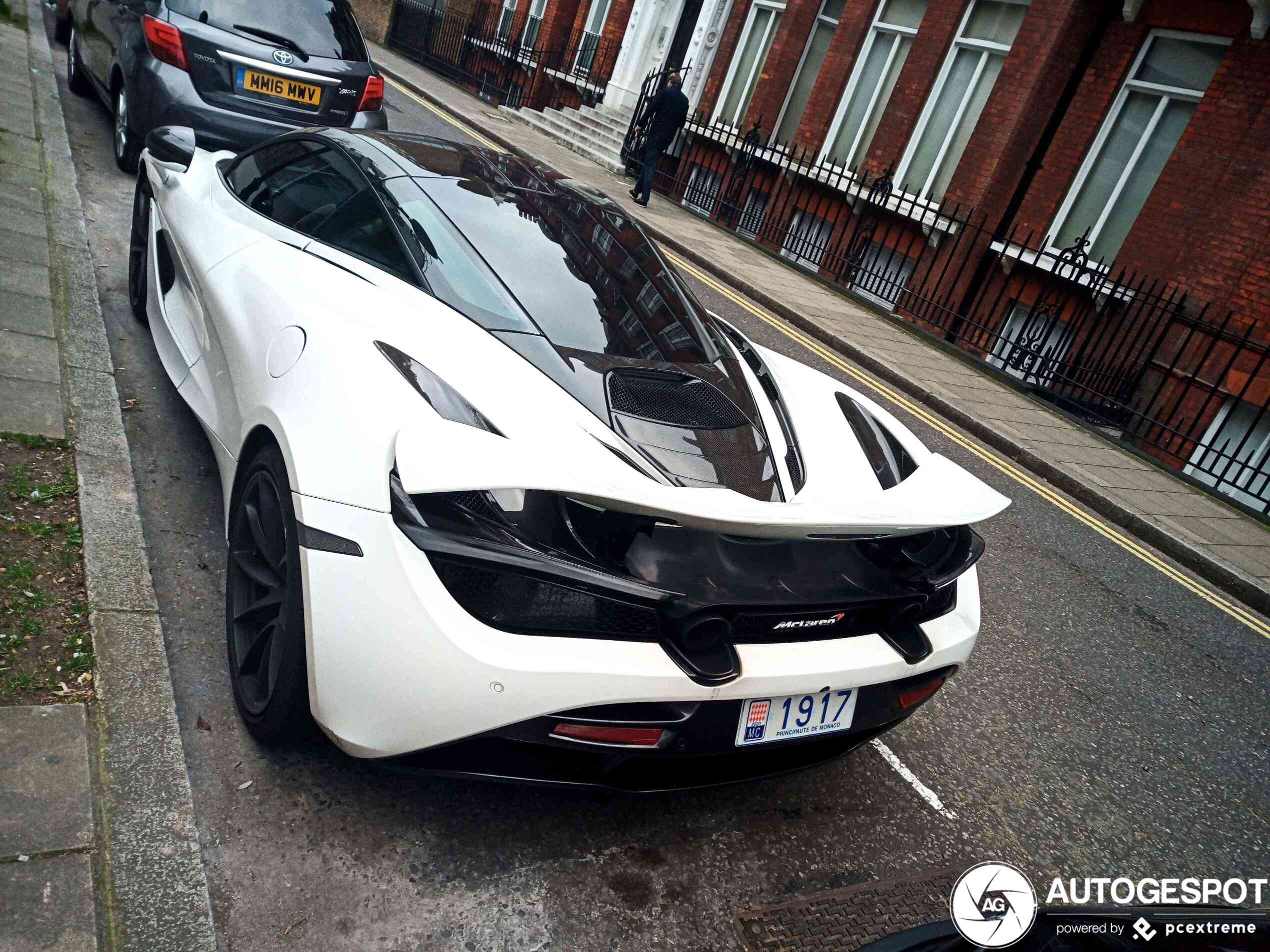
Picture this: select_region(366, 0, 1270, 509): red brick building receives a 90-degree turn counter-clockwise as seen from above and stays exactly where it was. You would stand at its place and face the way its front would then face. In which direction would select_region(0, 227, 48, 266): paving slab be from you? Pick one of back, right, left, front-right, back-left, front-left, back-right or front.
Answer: right

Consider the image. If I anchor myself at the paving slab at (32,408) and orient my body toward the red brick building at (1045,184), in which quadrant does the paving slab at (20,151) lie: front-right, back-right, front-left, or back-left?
front-left

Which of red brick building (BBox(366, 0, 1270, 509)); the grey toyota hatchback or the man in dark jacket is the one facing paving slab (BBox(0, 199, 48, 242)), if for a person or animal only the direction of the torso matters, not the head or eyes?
the red brick building

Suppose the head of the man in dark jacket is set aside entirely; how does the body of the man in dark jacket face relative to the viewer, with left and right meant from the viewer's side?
facing away from the viewer and to the left of the viewer

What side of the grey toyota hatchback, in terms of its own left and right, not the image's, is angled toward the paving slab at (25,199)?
left

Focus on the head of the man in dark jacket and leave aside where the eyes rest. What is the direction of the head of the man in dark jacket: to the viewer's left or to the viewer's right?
to the viewer's left

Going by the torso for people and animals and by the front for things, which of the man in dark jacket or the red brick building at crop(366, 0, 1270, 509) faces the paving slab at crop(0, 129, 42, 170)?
the red brick building

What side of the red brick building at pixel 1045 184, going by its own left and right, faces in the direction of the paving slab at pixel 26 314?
front

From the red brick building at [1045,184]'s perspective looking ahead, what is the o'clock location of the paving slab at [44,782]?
The paving slab is roughly at 11 o'clock from the red brick building.

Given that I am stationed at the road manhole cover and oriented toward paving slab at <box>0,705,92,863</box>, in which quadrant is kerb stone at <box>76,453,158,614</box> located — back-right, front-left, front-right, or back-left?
front-right

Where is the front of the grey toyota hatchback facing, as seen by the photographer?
facing away from the viewer and to the left of the viewer
